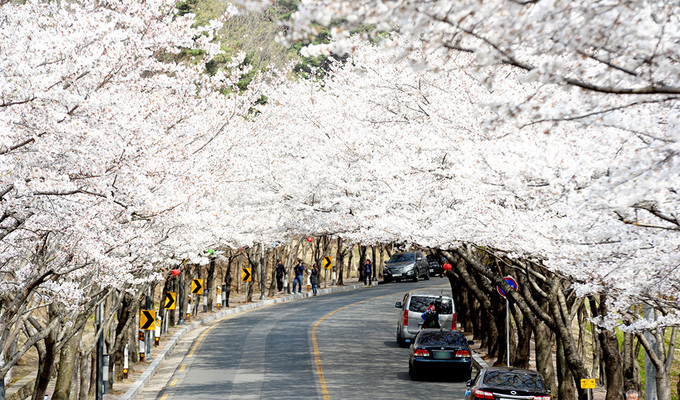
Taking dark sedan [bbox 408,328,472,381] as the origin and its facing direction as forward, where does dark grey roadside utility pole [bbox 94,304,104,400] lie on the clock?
The dark grey roadside utility pole is roughly at 8 o'clock from the dark sedan.

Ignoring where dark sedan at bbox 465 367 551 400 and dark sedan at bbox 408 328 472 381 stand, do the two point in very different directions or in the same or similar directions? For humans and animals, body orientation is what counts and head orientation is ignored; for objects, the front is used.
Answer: same or similar directions

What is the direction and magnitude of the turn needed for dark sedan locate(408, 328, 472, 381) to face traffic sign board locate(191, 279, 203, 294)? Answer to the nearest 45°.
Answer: approximately 45° to its left

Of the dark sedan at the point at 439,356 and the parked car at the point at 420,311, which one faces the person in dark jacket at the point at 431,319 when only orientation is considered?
the dark sedan

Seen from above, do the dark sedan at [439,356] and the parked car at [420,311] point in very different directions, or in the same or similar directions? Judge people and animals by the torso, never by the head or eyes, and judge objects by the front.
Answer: same or similar directions

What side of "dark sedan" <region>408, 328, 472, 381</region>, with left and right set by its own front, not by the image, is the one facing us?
back

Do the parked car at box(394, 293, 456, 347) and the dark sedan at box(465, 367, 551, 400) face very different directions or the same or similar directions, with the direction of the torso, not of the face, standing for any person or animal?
same or similar directions

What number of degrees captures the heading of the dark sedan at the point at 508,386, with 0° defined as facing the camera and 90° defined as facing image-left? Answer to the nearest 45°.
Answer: approximately 180°

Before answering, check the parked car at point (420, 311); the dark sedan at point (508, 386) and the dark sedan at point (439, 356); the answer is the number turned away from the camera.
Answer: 3

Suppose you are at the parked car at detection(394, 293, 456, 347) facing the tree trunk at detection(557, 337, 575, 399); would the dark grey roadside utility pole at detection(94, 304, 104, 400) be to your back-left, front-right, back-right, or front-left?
front-right

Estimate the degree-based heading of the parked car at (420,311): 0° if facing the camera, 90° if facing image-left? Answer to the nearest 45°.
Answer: approximately 180°

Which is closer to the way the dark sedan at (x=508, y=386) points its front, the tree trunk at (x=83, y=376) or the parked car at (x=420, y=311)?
the parked car

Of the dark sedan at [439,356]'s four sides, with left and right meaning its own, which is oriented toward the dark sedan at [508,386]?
back

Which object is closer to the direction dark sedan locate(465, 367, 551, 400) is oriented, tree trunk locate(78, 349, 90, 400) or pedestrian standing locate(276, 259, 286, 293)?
the pedestrian standing

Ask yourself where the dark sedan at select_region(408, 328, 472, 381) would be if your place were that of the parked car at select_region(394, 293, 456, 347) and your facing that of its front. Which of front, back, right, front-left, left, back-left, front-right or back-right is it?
back

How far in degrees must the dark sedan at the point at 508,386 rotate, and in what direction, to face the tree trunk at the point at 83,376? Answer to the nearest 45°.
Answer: approximately 90° to its left
